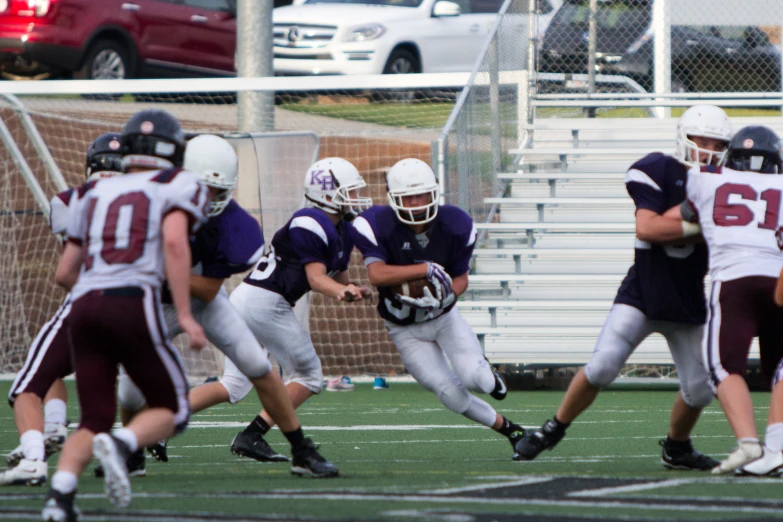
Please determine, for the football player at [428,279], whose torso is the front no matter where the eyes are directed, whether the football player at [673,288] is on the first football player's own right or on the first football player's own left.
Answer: on the first football player's own left

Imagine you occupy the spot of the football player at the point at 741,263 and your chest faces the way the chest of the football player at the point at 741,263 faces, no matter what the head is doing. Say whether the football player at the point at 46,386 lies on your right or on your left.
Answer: on your left

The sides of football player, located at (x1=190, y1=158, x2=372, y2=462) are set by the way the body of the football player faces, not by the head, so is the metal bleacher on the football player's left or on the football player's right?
on the football player's left

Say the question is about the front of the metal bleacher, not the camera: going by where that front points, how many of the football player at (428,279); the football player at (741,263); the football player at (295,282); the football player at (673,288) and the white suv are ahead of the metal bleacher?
4

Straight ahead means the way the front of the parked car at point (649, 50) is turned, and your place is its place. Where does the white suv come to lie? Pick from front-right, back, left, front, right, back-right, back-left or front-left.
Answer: front-right

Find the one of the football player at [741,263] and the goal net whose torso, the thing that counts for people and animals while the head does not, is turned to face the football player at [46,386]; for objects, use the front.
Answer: the goal net
